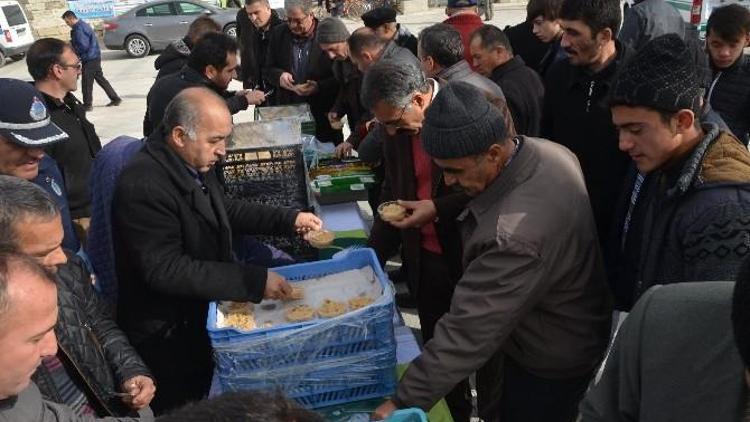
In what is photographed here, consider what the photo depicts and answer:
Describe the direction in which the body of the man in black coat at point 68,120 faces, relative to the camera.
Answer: to the viewer's right

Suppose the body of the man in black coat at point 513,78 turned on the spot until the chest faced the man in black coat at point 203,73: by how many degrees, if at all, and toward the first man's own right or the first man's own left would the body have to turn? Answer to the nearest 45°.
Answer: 0° — they already face them

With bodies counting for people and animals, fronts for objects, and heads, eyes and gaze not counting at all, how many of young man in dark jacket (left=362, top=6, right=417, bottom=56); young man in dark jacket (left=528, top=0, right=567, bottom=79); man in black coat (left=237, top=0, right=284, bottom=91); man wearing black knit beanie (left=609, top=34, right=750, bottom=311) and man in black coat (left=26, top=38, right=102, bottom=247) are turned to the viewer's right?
1

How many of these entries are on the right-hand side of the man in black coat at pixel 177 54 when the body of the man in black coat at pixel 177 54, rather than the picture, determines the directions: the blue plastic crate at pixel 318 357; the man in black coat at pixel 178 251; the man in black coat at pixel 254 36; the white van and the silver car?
2

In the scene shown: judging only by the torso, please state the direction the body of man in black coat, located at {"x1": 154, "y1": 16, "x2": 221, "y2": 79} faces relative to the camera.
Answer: to the viewer's right

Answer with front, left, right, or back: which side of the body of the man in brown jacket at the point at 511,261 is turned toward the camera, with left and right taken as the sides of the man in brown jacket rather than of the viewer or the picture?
left

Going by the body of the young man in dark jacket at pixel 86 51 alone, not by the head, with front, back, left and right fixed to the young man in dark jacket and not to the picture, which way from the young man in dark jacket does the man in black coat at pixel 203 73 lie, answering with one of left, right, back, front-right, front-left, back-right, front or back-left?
left

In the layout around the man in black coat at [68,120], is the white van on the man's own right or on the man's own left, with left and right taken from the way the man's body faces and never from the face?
on the man's own left

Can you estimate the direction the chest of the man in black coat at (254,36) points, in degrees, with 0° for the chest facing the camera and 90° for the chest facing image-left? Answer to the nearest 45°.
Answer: approximately 0°

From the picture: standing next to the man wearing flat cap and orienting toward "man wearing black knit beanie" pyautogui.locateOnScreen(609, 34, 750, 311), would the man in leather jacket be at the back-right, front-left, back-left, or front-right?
front-right
